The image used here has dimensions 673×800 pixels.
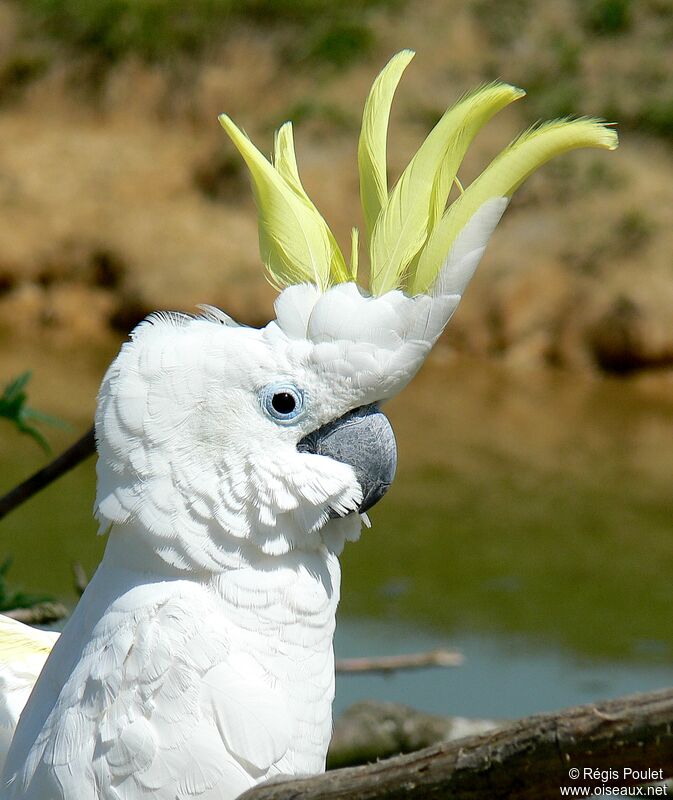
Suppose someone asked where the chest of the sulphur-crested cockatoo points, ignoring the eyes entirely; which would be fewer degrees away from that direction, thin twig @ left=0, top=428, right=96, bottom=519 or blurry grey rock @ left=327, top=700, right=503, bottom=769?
the blurry grey rock

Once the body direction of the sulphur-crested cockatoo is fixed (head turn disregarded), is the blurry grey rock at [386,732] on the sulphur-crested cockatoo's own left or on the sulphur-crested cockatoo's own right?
on the sulphur-crested cockatoo's own left
